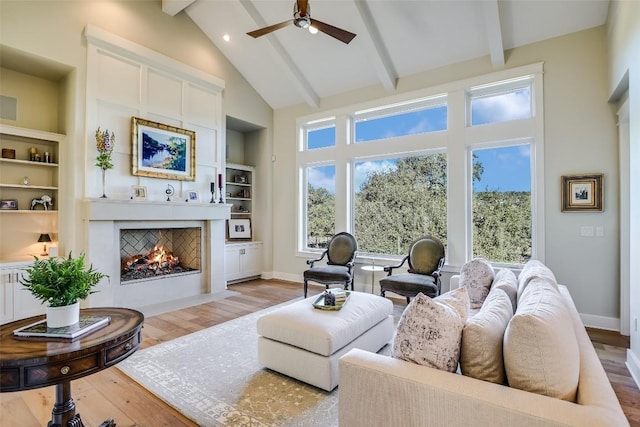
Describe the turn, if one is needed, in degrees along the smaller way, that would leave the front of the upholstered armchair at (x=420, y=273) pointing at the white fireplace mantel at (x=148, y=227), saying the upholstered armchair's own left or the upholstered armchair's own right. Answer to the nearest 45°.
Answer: approximately 45° to the upholstered armchair's own right

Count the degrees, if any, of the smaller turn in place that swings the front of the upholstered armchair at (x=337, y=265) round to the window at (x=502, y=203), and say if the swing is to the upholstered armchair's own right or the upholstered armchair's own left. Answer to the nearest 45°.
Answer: approximately 135° to the upholstered armchair's own left

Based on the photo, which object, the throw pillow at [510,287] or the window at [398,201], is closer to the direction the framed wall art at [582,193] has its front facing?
the throw pillow

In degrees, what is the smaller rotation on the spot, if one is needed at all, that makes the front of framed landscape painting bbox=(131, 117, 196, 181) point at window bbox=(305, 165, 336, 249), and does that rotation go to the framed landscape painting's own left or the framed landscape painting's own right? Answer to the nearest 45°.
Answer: approximately 45° to the framed landscape painting's own left
